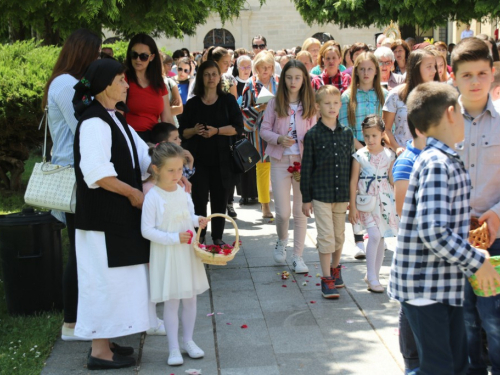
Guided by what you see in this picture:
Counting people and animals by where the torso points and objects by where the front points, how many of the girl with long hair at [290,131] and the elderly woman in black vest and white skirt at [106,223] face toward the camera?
1

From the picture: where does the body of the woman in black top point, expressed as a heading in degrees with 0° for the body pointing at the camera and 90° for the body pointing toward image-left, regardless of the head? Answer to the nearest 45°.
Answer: approximately 0°

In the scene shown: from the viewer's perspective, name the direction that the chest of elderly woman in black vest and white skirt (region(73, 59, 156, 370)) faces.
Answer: to the viewer's right

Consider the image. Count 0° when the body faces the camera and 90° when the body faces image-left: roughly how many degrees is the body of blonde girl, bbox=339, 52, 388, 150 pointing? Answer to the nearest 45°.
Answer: approximately 0°

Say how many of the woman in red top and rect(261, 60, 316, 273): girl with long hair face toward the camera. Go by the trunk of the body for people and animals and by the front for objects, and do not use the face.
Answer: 2

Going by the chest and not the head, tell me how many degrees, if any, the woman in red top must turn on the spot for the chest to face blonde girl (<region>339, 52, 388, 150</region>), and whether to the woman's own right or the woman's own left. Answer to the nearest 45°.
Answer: approximately 90° to the woman's own left

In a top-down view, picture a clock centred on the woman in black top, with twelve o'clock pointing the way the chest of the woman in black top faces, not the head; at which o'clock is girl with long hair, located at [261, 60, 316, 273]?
The girl with long hair is roughly at 10 o'clock from the woman in black top.
